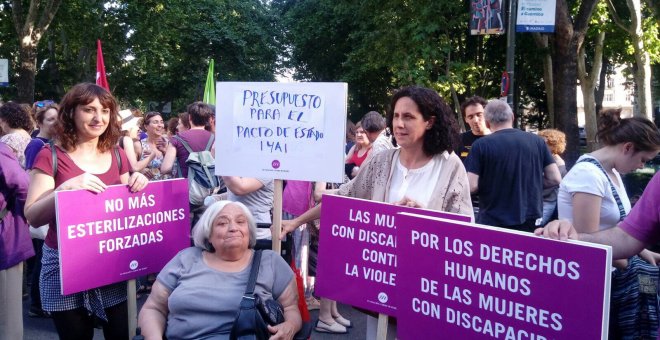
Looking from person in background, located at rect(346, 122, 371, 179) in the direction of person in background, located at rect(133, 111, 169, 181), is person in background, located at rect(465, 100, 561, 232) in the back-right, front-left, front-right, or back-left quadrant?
back-left

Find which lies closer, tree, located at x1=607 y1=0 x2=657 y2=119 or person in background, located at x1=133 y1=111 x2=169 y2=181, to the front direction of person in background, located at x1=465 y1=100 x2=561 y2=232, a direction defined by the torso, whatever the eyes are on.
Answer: the tree

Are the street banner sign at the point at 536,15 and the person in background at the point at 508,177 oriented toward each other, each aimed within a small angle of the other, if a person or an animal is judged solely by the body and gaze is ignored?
yes

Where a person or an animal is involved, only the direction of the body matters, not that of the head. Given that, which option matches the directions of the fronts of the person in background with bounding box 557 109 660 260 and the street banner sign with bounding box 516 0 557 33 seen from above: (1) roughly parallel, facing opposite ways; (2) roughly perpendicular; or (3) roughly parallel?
roughly perpendicular

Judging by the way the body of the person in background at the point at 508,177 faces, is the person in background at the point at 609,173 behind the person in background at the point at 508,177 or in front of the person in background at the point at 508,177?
behind

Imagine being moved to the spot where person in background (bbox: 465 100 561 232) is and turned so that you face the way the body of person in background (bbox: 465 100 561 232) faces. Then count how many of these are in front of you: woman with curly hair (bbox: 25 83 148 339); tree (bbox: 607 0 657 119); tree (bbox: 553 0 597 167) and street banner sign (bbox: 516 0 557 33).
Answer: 3

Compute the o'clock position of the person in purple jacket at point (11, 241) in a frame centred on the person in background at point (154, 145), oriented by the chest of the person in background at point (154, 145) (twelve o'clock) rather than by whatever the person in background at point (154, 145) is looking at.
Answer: the person in purple jacket at point (11, 241) is roughly at 2 o'clock from the person in background at point (154, 145).

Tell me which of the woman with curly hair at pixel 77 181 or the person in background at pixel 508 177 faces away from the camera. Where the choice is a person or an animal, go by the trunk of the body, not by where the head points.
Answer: the person in background

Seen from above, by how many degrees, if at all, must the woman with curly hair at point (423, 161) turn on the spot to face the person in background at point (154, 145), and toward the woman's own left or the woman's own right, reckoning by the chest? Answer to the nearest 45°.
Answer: approximately 90° to the woman's own right

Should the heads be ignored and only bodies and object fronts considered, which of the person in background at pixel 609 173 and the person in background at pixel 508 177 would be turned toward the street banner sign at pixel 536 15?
the person in background at pixel 508 177

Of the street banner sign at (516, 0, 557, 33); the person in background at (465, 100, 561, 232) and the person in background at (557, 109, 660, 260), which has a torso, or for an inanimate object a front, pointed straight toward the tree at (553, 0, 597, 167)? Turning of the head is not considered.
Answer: the person in background at (465, 100, 561, 232)

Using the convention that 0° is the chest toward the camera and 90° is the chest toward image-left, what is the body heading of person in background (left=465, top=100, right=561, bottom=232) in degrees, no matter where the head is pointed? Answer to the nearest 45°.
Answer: approximately 180°
